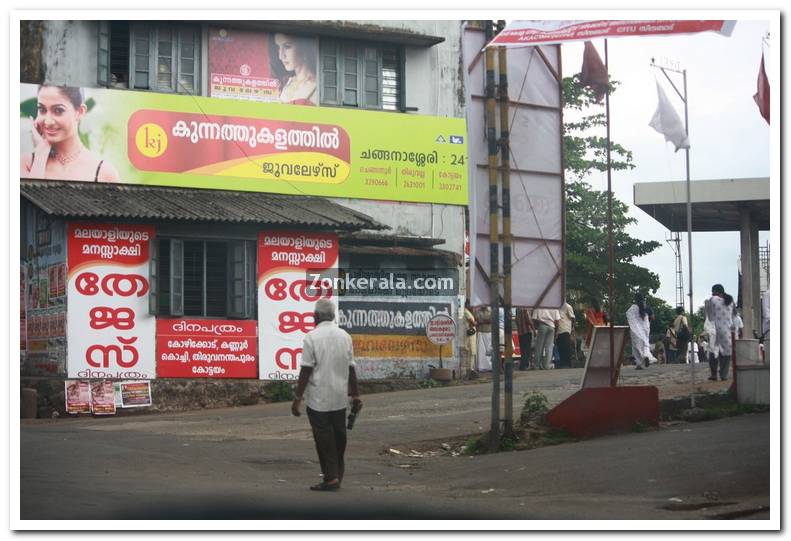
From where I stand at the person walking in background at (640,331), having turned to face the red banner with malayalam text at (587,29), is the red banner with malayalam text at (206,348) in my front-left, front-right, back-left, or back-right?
front-right

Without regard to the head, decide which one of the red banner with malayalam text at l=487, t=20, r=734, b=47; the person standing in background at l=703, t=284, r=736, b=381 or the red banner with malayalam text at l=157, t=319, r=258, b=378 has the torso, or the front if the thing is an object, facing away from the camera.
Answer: the person standing in background

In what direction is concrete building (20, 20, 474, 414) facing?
toward the camera

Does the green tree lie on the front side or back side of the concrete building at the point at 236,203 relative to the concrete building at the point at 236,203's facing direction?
on the back side

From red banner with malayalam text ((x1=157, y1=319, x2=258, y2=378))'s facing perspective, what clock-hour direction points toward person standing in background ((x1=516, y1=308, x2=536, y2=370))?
The person standing in background is roughly at 8 o'clock from the red banner with malayalam text.

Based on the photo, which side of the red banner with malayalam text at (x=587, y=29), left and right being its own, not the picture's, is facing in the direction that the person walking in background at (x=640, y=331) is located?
back

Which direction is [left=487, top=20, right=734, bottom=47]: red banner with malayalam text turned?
toward the camera

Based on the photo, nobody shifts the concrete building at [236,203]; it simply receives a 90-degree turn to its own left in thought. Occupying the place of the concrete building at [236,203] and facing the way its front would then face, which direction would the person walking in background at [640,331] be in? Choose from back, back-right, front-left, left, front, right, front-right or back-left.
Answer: front

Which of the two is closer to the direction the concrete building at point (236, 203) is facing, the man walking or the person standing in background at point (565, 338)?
the man walking

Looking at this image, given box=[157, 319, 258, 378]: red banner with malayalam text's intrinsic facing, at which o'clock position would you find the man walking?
The man walking is roughly at 12 o'clock from the red banner with malayalam text.

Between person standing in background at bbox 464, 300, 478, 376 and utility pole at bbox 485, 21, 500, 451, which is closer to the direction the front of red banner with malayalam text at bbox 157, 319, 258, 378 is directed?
the utility pole
